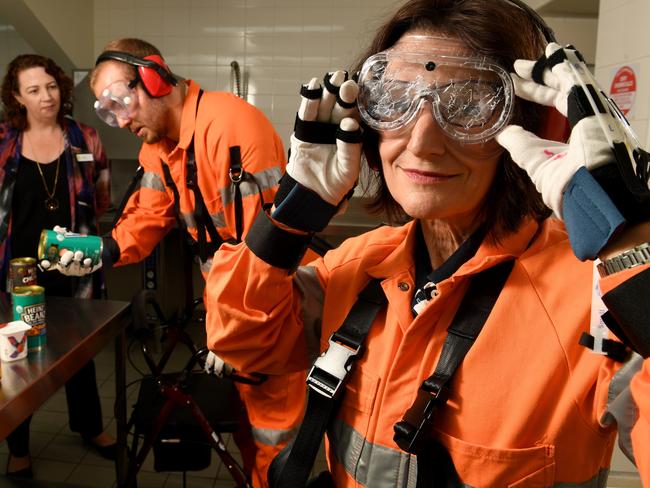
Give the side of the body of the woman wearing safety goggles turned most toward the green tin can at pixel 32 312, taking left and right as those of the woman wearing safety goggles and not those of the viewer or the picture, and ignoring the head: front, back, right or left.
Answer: right

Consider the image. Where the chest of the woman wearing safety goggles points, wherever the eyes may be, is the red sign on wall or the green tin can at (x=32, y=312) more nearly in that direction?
the green tin can

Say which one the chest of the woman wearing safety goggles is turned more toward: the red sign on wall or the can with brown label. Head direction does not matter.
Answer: the can with brown label

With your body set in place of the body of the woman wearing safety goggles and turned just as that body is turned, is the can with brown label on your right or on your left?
on your right

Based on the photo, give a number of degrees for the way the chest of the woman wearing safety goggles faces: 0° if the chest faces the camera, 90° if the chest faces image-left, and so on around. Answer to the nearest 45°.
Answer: approximately 45°

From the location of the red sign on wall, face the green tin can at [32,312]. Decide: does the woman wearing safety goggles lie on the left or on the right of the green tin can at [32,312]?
left

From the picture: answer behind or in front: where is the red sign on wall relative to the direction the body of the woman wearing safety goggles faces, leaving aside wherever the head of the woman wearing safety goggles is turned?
behind
